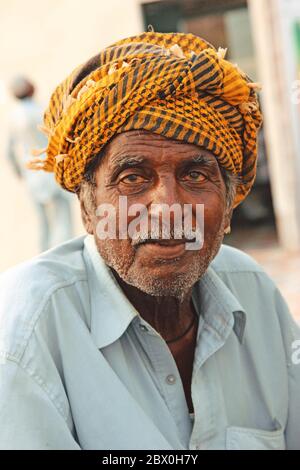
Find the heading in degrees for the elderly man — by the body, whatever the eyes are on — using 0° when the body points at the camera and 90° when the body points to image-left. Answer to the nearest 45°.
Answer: approximately 0°

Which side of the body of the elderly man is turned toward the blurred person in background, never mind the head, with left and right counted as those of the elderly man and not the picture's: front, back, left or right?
back
